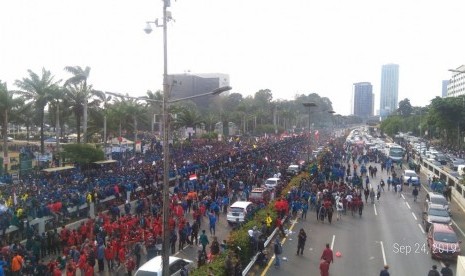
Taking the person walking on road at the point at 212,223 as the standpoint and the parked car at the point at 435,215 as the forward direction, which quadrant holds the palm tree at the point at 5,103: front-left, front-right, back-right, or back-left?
back-left

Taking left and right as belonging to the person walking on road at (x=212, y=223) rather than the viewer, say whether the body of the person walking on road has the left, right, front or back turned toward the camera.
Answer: back

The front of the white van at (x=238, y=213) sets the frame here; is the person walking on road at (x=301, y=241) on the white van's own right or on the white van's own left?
on the white van's own right

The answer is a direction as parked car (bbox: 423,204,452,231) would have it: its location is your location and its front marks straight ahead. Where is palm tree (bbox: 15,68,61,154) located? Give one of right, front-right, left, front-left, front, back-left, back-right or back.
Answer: right

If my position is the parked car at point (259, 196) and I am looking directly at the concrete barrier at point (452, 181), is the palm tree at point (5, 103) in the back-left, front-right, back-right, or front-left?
back-left

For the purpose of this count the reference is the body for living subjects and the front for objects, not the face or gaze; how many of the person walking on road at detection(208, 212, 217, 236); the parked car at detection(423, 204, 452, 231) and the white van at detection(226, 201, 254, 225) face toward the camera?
1

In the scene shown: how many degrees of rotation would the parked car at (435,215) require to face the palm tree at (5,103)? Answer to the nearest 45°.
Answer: approximately 90° to its right

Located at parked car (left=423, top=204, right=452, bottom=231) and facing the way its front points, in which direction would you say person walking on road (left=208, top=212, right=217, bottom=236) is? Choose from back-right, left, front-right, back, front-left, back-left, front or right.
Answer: front-right

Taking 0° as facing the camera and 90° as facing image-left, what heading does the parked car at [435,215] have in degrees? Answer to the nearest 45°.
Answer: approximately 0°

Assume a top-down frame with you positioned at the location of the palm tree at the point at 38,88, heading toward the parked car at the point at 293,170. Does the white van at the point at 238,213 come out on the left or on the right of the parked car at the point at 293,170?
right

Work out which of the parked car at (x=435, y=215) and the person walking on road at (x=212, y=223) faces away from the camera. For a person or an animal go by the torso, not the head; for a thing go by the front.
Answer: the person walking on road

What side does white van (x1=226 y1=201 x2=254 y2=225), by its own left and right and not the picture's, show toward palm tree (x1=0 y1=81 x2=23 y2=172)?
left
